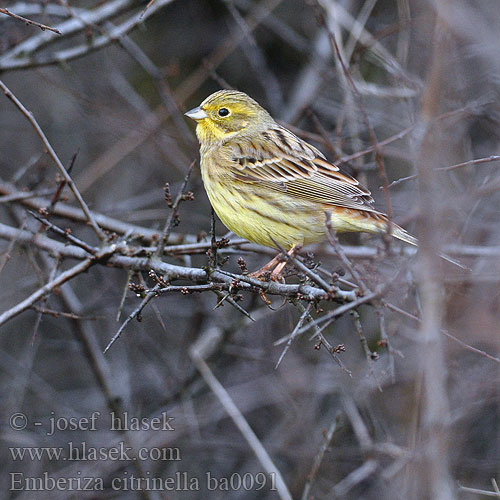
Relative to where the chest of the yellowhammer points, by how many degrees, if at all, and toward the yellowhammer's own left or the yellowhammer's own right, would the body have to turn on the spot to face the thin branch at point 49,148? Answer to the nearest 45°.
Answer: approximately 45° to the yellowhammer's own left

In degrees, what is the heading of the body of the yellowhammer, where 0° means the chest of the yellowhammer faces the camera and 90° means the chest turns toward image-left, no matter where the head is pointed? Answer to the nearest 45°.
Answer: approximately 90°

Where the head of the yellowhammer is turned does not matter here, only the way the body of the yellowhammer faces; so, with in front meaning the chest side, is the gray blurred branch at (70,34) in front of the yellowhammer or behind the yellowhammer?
in front
